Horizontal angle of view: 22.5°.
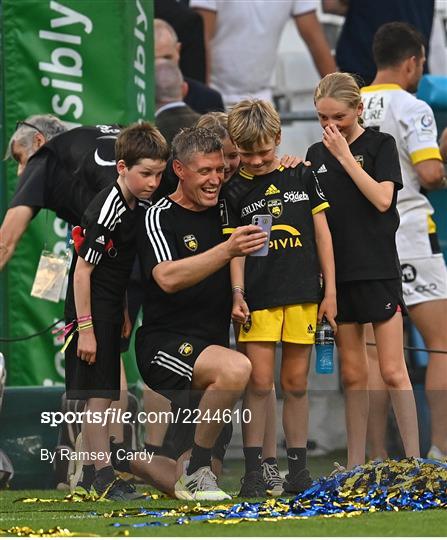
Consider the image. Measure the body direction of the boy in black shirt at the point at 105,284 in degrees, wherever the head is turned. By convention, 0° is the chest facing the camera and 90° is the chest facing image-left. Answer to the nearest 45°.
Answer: approximately 315°

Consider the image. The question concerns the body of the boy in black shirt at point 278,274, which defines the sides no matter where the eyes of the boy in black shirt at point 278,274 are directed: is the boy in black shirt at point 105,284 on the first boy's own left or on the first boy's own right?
on the first boy's own right

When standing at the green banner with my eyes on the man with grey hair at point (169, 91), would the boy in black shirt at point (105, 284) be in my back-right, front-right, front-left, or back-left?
back-right

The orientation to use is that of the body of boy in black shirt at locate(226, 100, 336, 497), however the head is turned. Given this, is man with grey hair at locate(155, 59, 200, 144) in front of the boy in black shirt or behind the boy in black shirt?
behind
